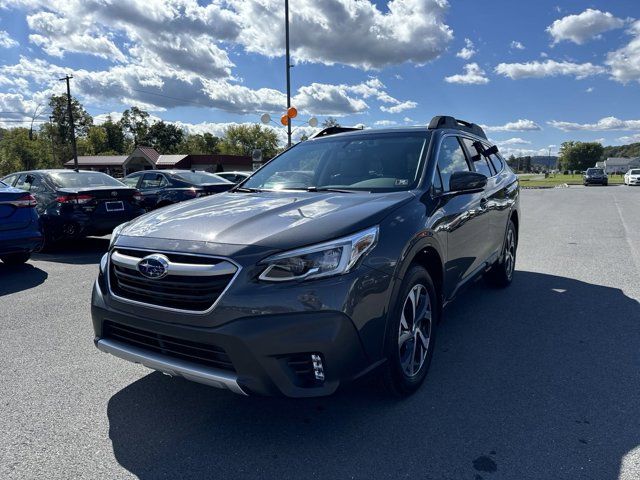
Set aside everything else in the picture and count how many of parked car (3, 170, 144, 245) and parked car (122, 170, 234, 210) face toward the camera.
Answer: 0

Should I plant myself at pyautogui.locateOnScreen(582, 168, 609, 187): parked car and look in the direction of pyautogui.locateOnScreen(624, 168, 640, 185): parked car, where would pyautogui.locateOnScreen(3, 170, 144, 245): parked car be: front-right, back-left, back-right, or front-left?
back-right

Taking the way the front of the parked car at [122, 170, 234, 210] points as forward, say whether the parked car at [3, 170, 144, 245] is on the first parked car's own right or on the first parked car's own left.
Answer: on the first parked car's own left

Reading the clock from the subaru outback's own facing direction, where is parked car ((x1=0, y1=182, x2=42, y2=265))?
The parked car is roughly at 3 o'clock from the subaru outback.

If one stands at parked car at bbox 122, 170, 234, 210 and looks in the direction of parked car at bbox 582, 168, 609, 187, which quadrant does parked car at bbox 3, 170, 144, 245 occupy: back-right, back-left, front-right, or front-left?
back-right

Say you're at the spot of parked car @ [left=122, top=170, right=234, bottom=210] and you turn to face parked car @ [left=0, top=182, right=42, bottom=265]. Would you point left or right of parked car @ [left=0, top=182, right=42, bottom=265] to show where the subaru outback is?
left

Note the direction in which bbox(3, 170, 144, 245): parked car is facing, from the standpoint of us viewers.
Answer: facing away from the viewer and to the left of the viewer

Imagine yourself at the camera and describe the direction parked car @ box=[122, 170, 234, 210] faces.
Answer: facing away from the viewer and to the left of the viewer

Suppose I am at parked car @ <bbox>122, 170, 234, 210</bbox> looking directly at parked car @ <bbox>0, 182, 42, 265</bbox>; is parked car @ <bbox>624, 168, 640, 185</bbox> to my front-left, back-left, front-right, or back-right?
back-left

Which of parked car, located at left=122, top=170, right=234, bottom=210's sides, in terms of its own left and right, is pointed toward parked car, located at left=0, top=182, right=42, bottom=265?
left

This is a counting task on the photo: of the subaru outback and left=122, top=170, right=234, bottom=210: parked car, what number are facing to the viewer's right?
0
